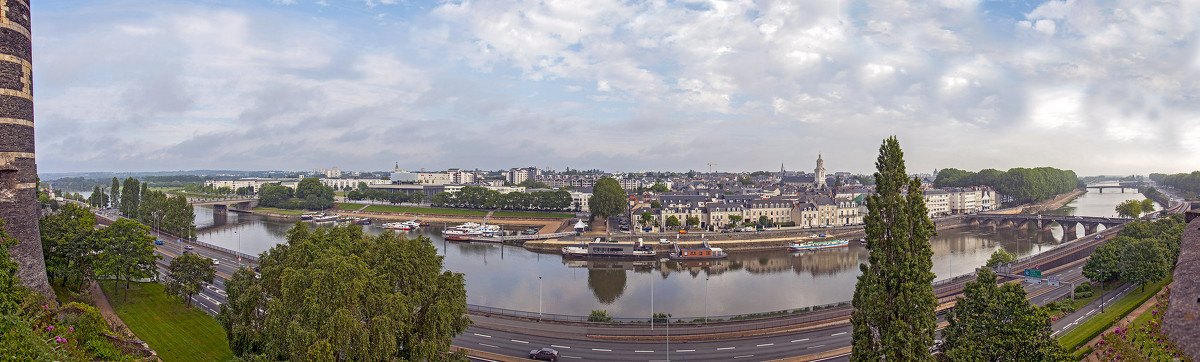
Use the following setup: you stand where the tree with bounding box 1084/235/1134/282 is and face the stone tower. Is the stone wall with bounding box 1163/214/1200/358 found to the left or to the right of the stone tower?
left

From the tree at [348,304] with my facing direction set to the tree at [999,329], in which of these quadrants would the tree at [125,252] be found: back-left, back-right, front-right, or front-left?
back-left

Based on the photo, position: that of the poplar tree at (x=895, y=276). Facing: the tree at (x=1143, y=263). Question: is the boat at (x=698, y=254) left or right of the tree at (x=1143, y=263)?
left
